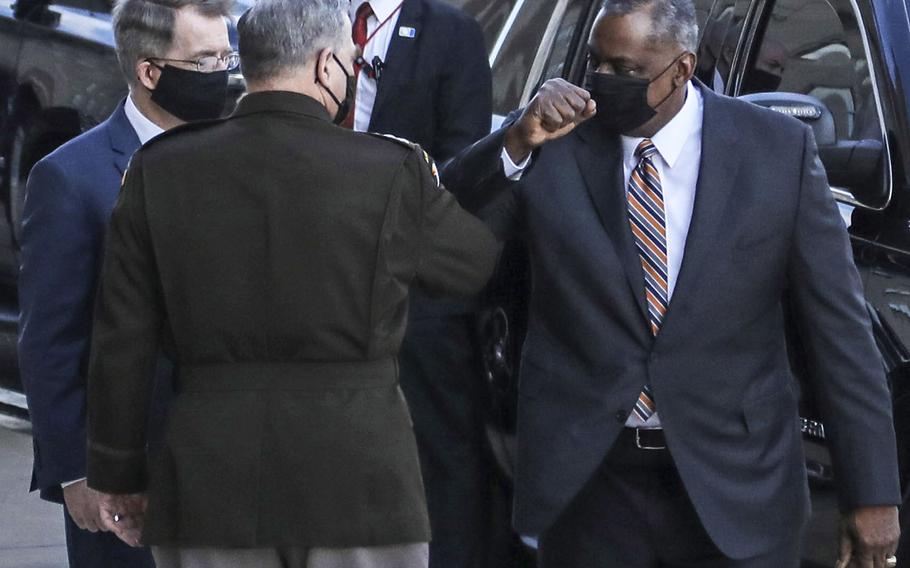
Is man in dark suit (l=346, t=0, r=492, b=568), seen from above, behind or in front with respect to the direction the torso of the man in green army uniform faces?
in front

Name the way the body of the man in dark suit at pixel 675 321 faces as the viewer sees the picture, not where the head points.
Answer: toward the camera

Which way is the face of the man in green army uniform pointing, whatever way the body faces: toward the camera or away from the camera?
away from the camera

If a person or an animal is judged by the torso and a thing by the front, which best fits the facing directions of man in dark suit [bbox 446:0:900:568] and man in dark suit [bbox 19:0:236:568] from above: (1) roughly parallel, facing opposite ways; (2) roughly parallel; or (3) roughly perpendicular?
roughly perpendicular

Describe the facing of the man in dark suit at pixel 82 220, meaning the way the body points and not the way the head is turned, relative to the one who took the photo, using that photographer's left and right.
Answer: facing the viewer and to the right of the viewer

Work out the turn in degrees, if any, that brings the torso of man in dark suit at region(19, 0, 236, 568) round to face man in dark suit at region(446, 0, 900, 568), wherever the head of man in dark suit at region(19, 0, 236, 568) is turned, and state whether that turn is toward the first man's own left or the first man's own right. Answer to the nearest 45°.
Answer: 0° — they already face them

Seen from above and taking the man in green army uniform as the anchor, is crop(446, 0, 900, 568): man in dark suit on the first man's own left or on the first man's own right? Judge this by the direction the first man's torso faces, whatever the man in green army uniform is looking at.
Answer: on the first man's own right

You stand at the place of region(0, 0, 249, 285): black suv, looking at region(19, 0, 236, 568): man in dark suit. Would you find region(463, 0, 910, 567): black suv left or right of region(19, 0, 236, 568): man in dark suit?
left

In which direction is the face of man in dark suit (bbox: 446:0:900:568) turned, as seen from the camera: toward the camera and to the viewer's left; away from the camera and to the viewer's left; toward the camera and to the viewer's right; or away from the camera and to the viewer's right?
toward the camera and to the viewer's left

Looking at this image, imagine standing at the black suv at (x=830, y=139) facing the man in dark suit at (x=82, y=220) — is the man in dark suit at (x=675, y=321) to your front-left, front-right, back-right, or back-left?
front-left

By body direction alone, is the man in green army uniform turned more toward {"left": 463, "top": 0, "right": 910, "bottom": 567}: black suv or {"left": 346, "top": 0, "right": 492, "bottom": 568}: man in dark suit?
the man in dark suit

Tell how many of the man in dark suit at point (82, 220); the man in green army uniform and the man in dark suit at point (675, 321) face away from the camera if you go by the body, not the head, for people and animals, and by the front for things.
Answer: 1

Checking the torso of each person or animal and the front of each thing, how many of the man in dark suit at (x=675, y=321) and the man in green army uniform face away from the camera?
1

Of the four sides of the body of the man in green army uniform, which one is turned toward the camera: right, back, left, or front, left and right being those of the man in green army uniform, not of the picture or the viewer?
back
